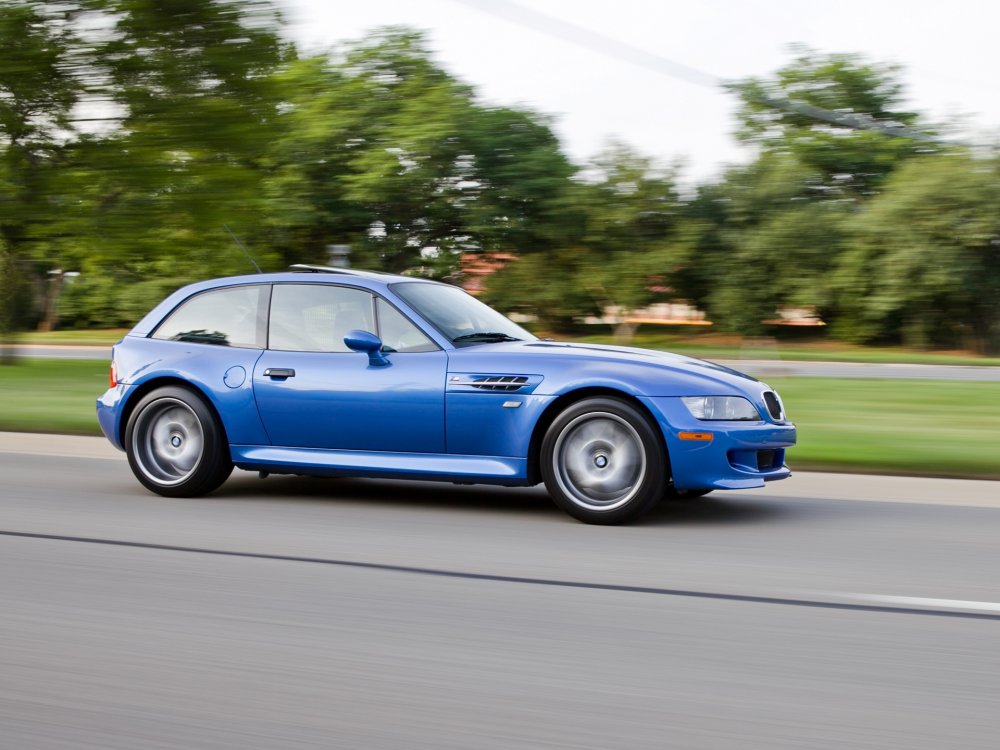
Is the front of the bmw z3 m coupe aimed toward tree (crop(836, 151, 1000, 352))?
no

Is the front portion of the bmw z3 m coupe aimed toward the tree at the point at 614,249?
no

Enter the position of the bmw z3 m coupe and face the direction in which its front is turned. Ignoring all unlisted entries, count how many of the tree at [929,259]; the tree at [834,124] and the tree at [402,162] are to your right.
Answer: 0

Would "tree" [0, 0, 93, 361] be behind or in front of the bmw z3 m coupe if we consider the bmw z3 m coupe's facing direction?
behind

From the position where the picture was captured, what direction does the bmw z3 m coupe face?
facing the viewer and to the right of the viewer

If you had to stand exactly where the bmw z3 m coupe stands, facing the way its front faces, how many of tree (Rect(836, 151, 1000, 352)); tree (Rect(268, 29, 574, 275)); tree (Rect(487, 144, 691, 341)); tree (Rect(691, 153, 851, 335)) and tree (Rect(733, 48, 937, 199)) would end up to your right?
0

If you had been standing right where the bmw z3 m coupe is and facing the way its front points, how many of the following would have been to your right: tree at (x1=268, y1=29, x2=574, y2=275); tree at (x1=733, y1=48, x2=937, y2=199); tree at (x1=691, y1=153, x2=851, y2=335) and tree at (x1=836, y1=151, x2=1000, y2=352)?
0

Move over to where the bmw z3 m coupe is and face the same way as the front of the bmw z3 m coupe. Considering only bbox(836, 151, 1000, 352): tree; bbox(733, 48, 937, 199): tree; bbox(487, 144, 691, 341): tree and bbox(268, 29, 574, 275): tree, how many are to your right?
0

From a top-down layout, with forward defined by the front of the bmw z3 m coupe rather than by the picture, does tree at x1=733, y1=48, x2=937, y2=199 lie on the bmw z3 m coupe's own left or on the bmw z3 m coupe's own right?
on the bmw z3 m coupe's own left

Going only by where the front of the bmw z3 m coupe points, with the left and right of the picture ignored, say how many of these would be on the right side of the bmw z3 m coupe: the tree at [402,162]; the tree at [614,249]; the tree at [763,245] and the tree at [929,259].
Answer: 0
